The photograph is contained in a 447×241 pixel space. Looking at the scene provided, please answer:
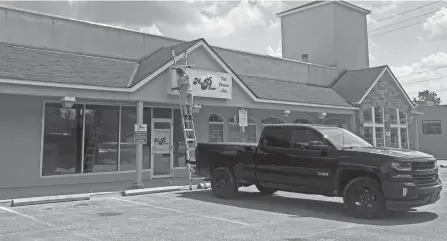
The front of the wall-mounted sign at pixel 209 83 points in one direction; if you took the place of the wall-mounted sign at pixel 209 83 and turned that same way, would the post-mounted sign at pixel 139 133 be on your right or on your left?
on your right

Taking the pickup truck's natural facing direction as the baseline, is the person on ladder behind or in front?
behind

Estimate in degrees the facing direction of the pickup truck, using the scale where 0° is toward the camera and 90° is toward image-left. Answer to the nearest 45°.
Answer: approximately 315°

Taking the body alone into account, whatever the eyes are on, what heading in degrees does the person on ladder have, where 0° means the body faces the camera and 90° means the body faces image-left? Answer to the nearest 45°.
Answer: approximately 135°

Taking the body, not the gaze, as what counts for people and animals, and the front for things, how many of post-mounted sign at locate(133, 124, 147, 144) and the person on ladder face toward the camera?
1

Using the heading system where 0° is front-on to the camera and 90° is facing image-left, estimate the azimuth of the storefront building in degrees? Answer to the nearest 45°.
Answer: approximately 315°

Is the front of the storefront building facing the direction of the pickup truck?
yes

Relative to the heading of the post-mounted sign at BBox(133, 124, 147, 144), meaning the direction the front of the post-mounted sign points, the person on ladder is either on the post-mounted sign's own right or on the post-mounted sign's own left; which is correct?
on the post-mounted sign's own left

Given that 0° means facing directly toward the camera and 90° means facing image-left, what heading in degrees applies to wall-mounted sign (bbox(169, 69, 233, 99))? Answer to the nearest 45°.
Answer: approximately 315°

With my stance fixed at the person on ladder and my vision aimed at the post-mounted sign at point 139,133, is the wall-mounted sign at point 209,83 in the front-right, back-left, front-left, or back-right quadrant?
back-right

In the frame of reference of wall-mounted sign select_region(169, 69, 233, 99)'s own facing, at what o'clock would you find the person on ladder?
The person on ladder is roughly at 3 o'clock from the wall-mounted sign.
